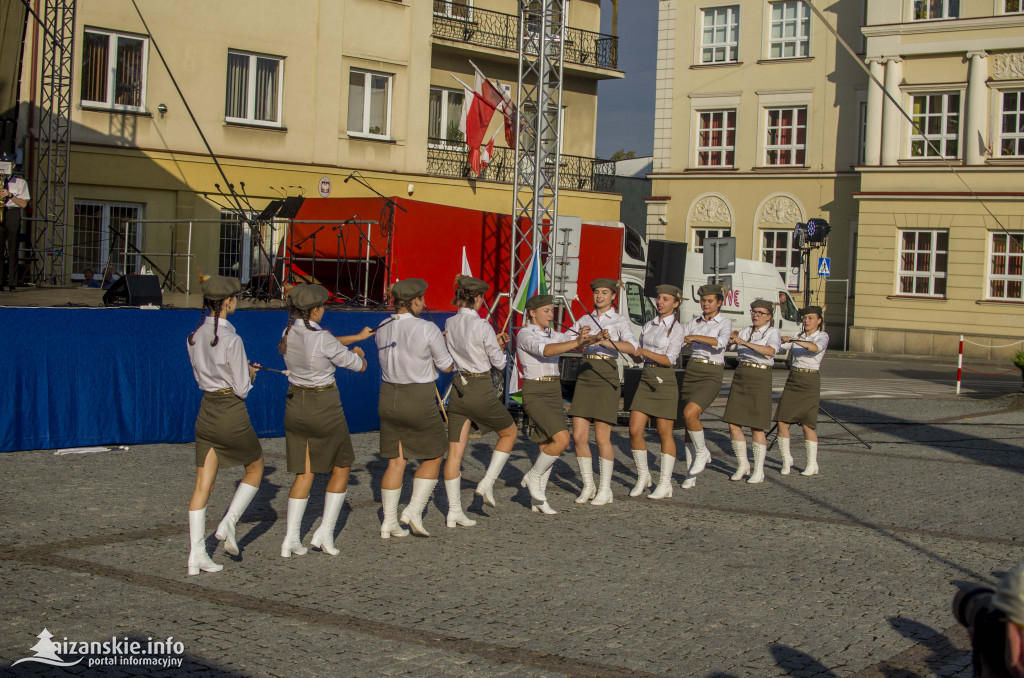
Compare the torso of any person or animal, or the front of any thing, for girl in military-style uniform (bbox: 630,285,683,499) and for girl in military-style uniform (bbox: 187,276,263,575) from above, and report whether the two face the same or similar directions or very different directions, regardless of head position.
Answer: very different directions

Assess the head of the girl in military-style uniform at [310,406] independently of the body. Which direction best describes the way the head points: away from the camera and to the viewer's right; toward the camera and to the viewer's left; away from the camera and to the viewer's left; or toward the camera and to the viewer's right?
away from the camera and to the viewer's right

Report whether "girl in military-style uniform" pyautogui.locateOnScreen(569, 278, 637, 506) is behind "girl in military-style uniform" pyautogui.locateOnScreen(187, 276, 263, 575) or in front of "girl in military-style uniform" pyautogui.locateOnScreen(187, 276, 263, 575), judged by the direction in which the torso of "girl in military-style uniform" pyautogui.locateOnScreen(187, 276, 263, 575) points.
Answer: in front

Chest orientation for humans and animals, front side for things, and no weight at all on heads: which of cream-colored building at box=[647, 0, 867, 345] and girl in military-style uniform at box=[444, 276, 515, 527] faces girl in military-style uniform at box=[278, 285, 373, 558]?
the cream-colored building

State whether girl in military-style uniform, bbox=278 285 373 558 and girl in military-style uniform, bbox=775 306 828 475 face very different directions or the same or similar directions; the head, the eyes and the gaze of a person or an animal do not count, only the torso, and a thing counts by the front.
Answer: very different directions

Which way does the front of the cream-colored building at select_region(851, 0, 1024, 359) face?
toward the camera

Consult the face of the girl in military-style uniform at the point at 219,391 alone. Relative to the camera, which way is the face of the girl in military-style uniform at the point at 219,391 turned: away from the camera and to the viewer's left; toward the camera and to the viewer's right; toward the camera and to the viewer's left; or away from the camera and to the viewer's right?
away from the camera and to the viewer's right

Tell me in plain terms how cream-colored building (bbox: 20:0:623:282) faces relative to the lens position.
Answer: facing the viewer and to the right of the viewer

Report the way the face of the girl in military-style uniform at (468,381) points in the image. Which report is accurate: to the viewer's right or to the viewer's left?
to the viewer's right

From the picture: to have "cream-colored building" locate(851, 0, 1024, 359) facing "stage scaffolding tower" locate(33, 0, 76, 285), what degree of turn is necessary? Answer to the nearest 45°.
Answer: approximately 45° to its right

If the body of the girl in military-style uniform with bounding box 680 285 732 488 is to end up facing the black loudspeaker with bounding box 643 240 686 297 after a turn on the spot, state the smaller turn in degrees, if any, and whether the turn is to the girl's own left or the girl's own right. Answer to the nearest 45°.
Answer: approximately 135° to the girl's own right

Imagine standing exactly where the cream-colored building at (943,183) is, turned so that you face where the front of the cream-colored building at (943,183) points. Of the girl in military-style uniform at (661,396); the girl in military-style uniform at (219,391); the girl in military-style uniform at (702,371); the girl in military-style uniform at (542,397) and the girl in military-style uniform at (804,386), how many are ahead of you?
5

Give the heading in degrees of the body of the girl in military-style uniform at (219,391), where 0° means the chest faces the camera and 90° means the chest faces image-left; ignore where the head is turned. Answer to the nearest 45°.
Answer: approximately 225°

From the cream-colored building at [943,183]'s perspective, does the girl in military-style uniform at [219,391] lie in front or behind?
in front

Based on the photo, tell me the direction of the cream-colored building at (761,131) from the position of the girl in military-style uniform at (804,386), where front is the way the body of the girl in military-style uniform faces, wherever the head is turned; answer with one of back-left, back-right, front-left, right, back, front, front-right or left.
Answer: back-right
